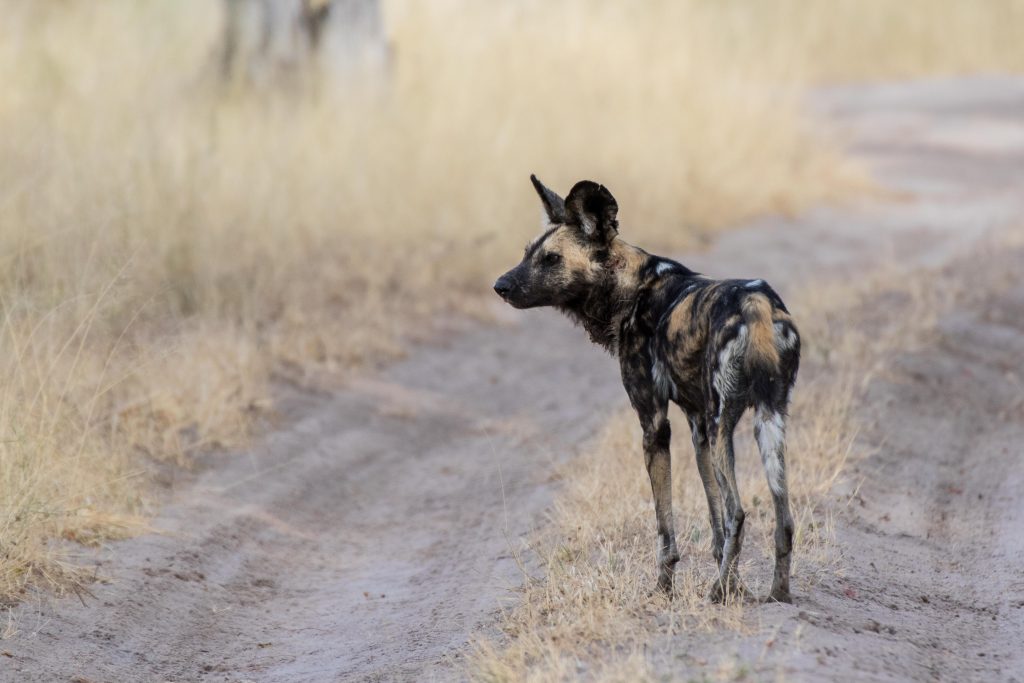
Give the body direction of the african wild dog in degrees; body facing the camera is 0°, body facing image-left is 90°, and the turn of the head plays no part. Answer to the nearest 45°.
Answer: approximately 135°

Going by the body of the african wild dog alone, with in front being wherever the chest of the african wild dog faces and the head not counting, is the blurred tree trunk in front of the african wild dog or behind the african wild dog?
in front
